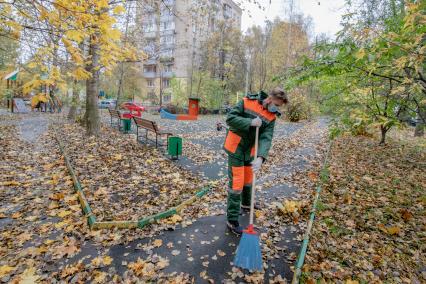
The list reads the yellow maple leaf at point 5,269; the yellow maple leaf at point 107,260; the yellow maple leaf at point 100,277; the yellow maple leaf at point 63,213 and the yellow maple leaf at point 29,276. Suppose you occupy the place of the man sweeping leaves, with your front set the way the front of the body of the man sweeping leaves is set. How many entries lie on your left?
0

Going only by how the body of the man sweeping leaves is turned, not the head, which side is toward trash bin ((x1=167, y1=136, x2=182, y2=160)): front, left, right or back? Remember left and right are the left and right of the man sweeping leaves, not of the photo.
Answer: back

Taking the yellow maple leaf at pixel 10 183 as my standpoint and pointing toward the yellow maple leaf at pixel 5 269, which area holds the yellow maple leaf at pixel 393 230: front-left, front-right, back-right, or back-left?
front-left

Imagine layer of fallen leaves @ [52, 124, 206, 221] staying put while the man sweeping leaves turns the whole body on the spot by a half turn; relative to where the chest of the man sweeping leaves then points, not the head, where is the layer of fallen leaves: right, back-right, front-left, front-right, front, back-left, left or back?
front

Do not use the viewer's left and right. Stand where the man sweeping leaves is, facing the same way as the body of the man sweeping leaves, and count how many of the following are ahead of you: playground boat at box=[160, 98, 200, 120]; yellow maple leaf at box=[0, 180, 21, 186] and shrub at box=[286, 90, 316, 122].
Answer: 0

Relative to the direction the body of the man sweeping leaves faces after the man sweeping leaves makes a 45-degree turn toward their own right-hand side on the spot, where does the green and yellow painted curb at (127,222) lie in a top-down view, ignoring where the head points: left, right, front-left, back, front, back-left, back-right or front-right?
right

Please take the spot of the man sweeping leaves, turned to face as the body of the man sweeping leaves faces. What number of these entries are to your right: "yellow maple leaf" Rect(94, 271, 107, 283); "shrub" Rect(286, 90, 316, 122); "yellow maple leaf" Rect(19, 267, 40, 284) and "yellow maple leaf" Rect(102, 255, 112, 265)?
3

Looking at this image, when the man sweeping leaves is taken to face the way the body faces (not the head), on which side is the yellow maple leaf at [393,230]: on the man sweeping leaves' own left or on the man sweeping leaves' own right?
on the man sweeping leaves' own left

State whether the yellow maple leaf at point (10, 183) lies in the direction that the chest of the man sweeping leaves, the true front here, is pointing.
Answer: no
